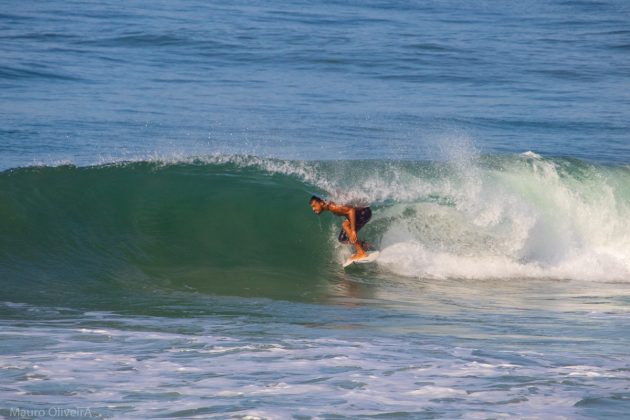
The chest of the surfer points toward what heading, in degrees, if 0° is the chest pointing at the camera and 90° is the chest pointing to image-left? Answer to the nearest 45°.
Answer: approximately 90°
